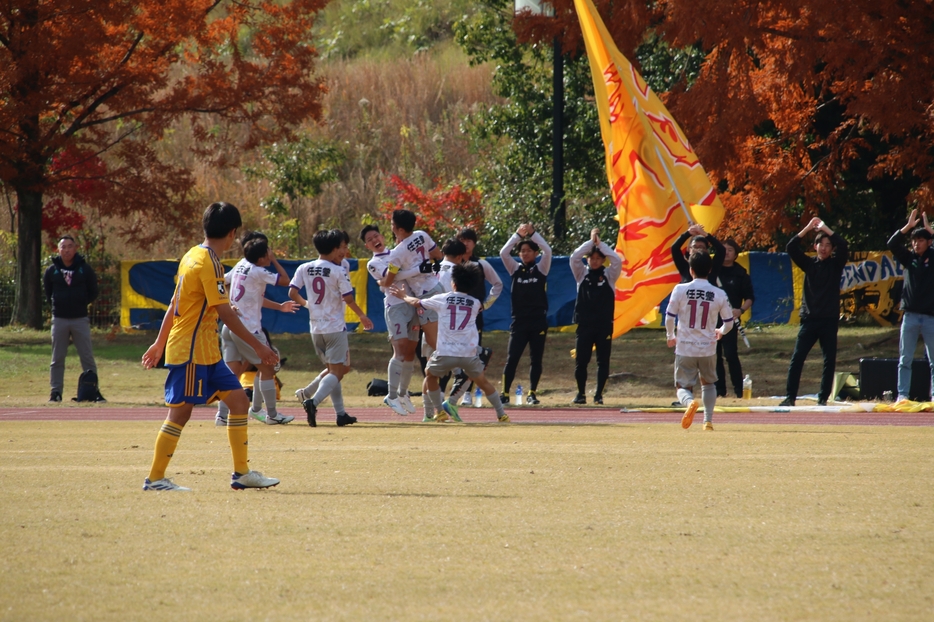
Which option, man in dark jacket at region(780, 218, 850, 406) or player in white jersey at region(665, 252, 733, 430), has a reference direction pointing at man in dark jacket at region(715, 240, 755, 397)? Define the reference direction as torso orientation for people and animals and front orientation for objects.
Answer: the player in white jersey

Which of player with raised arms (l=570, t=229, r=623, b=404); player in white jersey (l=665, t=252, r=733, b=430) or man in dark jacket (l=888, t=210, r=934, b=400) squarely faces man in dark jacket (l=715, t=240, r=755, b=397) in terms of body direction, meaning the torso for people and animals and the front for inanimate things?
the player in white jersey

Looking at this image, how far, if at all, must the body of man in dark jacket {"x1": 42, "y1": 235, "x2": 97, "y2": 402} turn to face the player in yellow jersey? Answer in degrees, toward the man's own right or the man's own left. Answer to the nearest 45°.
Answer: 0° — they already face them

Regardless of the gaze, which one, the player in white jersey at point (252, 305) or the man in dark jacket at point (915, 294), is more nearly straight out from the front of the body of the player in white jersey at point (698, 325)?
the man in dark jacket

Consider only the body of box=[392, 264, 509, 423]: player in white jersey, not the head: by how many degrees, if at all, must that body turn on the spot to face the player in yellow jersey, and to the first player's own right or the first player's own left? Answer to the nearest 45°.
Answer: approximately 180°

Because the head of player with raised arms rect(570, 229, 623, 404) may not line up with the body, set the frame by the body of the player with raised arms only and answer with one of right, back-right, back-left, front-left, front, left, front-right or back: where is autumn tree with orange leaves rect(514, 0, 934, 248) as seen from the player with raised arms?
back-left

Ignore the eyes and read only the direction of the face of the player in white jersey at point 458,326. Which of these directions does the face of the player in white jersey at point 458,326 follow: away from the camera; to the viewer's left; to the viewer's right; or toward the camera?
away from the camera

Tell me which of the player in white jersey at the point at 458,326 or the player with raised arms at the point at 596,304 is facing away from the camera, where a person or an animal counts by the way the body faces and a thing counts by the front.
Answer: the player in white jersey

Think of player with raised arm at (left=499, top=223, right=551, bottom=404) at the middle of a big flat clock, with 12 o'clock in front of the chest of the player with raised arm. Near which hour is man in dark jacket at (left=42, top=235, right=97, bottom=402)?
The man in dark jacket is roughly at 3 o'clock from the player with raised arm.

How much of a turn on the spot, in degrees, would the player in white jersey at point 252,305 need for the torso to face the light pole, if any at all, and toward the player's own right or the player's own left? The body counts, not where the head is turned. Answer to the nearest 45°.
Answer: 0° — they already face it

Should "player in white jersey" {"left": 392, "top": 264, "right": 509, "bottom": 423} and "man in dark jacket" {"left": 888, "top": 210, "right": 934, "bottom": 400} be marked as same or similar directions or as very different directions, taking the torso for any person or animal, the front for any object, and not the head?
very different directions

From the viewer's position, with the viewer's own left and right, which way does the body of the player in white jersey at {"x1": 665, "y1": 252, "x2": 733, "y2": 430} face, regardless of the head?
facing away from the viewer

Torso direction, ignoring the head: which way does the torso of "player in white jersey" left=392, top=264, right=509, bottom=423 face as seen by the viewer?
away from the camera

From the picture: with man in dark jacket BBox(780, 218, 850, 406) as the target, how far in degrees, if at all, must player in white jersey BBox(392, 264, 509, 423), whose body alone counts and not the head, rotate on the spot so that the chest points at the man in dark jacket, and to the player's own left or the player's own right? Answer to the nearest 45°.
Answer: approximately 45° to the player's own right

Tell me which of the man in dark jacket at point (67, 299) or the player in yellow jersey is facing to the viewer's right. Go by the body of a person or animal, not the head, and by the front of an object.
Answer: the player in yellow jersey

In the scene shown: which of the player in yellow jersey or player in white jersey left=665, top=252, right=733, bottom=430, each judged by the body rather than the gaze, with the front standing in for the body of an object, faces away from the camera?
the player in white jersey
